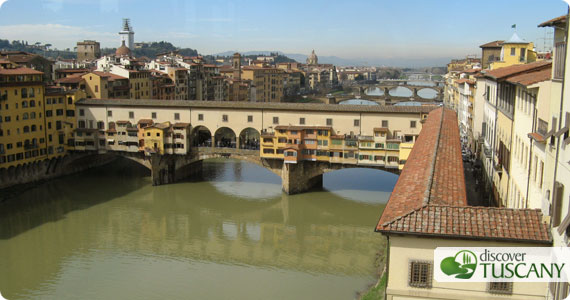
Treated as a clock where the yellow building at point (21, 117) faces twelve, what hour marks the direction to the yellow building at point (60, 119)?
the yellow building at point (60, 119) is roughly at 9 o'clock from the yellow building at point (21, 117).

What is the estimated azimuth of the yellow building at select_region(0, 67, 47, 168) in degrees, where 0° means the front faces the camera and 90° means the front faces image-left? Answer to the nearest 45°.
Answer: approximately 315°

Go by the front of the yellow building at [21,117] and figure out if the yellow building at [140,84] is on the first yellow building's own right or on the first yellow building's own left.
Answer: on the first yellow building's own left
